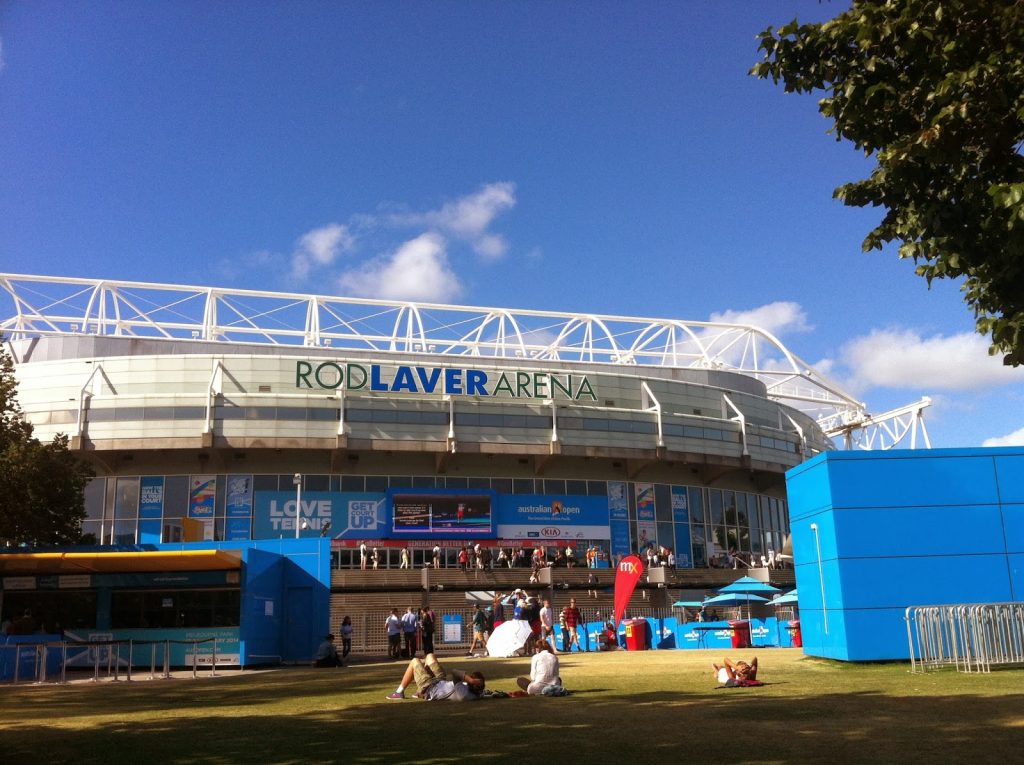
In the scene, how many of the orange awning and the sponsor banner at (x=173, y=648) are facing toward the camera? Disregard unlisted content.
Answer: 2

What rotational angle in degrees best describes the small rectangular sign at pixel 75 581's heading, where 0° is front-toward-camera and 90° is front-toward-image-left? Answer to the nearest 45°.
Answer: approximately 0°

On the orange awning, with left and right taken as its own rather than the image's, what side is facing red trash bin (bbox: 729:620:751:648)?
left

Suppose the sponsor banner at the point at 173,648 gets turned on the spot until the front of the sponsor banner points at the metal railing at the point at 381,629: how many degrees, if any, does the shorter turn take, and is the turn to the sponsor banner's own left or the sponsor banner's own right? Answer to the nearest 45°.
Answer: approximately 135° to the sponsor banner's own left
